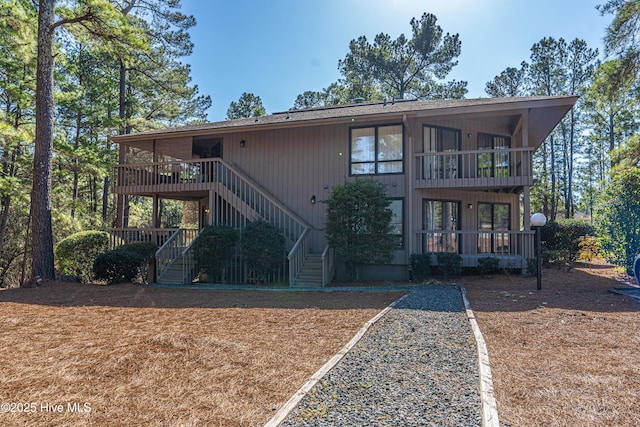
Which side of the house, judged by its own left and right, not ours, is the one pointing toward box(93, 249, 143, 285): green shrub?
right

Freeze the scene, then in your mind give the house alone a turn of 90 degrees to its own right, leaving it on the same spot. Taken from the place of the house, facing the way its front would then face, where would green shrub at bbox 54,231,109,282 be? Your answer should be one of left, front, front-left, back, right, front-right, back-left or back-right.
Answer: front

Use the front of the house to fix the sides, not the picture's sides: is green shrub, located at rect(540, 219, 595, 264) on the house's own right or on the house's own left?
on the house's own left

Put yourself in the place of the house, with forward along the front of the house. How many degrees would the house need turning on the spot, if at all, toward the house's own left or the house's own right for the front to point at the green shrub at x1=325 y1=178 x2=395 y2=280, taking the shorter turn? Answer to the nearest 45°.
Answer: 0° — it already faces it

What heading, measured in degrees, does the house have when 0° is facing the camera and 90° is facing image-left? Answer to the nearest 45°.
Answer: approximately 0°
